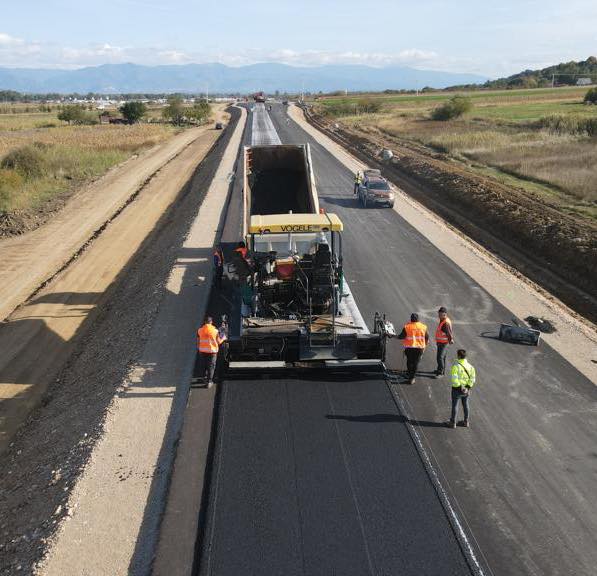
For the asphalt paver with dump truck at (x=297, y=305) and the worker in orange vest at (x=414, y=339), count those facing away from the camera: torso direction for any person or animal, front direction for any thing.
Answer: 2

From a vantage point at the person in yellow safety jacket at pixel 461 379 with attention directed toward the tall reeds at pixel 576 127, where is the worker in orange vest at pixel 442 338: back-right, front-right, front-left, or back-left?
front-left

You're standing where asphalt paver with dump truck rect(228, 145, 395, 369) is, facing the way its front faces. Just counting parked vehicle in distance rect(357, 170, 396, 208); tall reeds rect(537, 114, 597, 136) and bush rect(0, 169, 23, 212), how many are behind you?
0

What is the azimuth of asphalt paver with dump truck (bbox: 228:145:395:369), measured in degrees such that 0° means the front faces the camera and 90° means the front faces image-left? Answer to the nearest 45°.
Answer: approximately 180°

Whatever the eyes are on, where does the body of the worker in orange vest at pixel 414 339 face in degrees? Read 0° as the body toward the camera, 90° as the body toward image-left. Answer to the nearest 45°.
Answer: approximately 180°

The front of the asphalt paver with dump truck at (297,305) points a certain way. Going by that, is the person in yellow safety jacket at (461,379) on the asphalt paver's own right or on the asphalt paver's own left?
on the asphalt paver's own right

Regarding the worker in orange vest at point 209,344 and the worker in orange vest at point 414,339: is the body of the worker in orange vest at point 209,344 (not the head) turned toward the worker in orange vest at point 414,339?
no

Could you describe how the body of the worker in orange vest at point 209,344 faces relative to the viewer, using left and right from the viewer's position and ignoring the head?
facing away from the viewer and to the right of the viewer

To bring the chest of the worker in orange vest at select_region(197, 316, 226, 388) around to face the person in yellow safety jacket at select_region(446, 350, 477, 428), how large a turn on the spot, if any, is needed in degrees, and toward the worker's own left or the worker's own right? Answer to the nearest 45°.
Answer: approximately 90° to the worker's own right

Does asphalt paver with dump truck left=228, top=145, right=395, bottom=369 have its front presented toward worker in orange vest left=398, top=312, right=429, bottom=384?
no

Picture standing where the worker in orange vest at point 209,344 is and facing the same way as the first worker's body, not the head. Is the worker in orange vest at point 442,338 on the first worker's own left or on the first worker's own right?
on the first worker's own right

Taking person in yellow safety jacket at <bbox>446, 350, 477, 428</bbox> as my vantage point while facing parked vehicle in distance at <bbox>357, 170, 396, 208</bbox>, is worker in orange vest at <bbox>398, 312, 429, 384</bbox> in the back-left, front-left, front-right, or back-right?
front-left

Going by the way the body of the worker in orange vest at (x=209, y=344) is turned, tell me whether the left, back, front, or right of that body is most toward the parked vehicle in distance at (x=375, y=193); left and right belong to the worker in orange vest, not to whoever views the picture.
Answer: front

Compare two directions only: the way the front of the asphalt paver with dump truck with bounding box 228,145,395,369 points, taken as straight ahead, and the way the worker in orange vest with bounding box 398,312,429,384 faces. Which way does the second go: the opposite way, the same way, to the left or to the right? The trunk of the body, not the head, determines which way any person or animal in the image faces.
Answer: the same way
